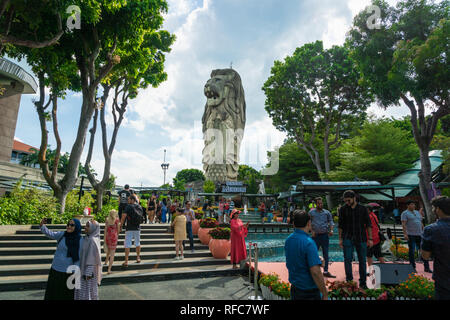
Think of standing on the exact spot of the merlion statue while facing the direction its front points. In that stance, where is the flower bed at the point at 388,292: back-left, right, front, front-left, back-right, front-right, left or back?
front-left

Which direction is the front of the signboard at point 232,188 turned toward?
toward the camera

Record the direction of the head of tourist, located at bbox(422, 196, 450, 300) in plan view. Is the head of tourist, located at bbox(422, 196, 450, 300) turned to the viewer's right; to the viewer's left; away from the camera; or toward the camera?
to the viewer's left

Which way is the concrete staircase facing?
toward the camera

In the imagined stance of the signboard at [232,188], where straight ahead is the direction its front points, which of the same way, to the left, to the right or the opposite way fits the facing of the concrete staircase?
the same way

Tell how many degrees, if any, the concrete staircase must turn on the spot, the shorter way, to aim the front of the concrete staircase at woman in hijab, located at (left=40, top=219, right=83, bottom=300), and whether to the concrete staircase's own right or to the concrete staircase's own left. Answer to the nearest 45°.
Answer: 0° — it already faces them

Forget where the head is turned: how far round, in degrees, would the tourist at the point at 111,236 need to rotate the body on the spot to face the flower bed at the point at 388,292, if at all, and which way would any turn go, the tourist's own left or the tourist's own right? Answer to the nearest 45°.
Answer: approximately 135° to the tourist's own right

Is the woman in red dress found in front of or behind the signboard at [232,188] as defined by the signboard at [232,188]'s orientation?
in front

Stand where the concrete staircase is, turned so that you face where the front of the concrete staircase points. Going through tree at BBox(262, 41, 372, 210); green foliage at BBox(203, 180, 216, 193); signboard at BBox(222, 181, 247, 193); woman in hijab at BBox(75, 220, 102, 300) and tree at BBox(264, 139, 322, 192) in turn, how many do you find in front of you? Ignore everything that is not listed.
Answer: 1

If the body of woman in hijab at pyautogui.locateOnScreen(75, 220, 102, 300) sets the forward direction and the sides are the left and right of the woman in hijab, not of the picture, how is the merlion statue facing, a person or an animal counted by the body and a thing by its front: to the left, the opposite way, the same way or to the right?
the same way

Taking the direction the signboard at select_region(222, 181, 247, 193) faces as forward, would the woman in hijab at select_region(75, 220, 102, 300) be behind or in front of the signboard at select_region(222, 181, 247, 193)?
in front

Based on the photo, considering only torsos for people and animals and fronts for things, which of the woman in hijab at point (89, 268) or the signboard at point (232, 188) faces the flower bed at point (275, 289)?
the signboard

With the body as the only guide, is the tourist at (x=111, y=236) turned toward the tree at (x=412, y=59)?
no

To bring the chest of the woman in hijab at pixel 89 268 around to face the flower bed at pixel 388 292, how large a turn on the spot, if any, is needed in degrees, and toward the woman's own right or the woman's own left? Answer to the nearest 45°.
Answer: approximately 135° to the woman's own left
